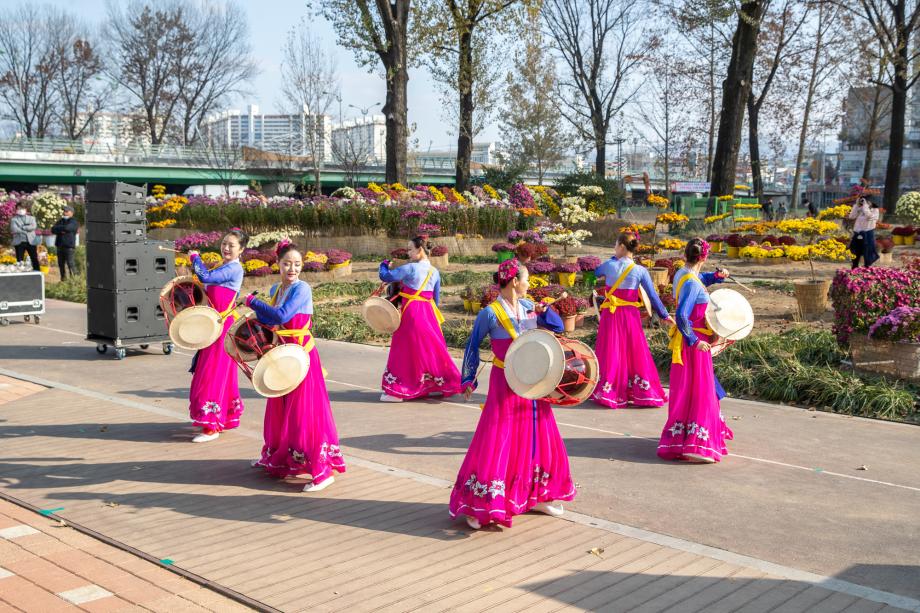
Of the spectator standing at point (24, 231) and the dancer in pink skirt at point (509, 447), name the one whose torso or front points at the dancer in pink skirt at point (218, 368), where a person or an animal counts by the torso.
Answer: the spectator standing

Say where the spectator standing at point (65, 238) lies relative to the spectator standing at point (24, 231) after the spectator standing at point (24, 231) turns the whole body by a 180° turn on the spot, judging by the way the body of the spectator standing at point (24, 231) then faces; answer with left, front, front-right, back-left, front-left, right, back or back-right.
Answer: front-right
